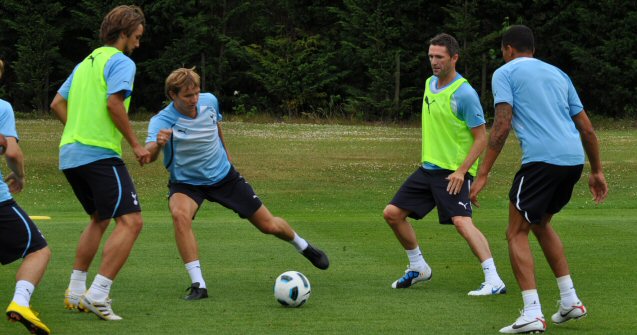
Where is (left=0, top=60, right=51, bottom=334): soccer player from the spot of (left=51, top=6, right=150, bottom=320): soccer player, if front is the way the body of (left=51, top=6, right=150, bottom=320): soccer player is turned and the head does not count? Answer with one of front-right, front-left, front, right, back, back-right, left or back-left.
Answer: back

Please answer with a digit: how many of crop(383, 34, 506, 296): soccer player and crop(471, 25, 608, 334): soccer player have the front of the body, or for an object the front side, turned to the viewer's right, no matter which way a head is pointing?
0

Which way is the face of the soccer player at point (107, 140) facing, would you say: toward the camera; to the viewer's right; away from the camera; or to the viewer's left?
to the viewer's right

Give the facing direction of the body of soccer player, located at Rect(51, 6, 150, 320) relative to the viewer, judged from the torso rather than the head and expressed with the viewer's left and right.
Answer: facing away from the viewer and to the right of the viewer

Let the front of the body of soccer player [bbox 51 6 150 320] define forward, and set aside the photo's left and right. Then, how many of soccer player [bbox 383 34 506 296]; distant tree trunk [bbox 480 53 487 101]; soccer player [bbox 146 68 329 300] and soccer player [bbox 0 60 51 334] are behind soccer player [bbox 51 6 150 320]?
1

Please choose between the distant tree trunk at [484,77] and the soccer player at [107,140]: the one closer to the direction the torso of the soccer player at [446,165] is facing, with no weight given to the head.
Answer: the soccer player

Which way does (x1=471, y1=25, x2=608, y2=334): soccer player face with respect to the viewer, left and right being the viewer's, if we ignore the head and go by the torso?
facing away from the viewer and to the left of the viewer

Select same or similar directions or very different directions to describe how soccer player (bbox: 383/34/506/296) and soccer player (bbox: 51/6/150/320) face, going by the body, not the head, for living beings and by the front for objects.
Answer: very different directions

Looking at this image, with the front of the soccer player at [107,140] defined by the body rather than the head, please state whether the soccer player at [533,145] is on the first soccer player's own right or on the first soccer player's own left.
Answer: on the first soccer player's own right

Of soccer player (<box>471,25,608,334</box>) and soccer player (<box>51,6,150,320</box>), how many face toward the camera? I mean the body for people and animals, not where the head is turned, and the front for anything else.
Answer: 0

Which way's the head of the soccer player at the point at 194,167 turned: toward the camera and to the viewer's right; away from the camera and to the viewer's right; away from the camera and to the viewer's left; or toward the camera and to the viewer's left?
toward the camera and to the viewer's right

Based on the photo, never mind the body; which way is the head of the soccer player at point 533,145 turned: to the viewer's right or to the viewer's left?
to the viewer's left

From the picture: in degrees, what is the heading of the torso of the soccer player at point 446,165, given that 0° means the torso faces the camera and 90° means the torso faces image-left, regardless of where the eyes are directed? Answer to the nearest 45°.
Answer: approximately 45°

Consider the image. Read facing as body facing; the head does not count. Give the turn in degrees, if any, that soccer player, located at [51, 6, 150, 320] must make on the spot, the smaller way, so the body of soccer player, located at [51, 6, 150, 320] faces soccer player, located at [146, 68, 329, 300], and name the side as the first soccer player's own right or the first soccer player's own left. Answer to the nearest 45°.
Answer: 0° — they already face them
